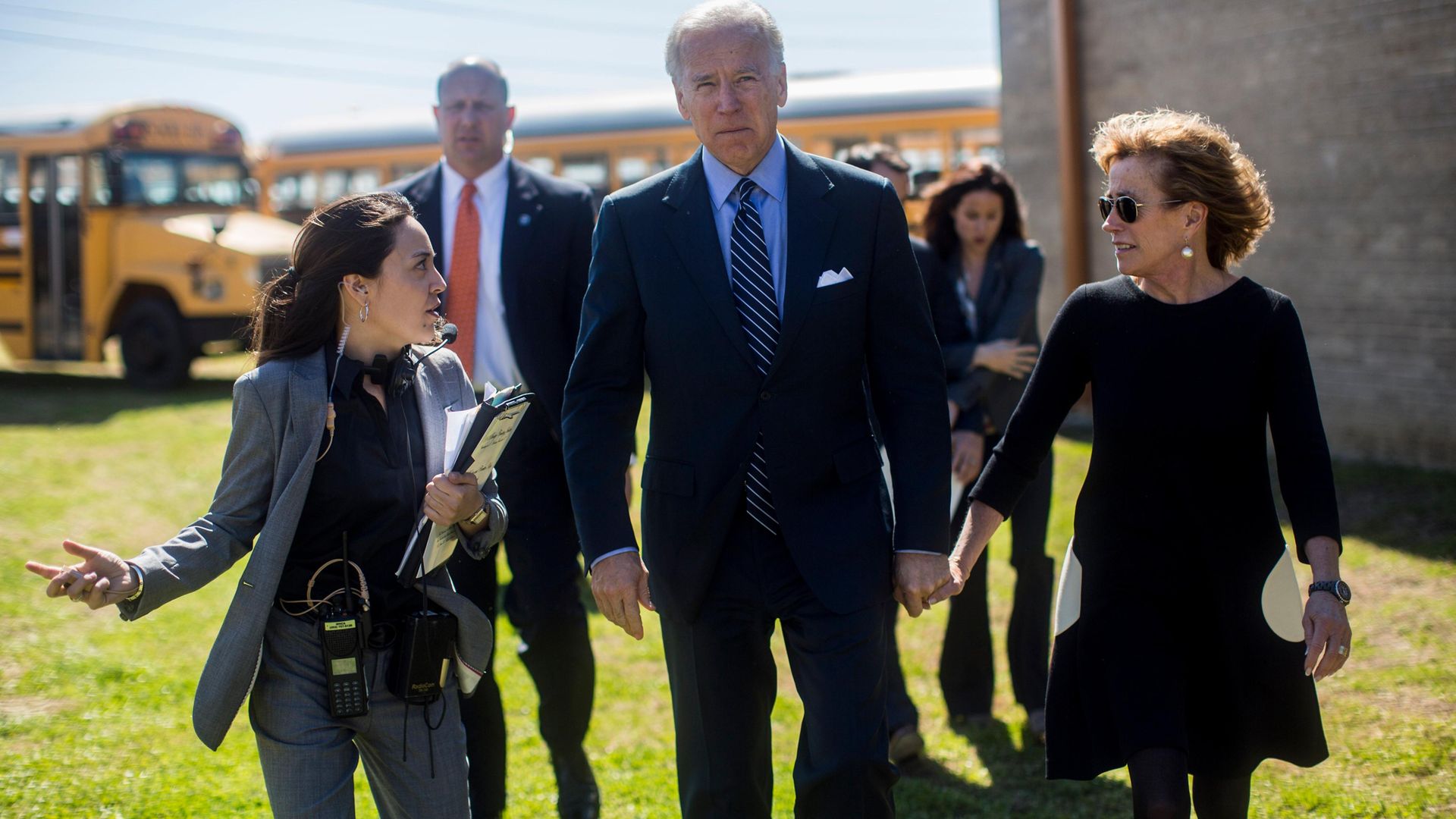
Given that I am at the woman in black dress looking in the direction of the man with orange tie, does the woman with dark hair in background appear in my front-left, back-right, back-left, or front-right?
front-right

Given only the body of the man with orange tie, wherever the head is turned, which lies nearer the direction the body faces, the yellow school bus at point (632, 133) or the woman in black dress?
the woman in black dress

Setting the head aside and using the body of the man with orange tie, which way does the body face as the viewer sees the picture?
toward the camera

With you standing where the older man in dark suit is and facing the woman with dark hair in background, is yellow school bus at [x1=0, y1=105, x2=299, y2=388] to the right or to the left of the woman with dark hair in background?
left

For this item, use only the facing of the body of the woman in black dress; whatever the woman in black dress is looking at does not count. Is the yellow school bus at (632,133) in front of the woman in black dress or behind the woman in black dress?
behind

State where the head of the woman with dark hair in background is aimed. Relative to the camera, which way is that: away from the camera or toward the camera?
toward the camera

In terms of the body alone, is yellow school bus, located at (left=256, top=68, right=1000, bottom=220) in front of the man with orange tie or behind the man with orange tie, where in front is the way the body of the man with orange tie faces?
behind

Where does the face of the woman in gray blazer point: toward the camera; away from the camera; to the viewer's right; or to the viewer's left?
to the viewer's right

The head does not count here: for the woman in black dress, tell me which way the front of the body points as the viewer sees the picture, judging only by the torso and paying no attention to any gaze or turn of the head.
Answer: toward the camera

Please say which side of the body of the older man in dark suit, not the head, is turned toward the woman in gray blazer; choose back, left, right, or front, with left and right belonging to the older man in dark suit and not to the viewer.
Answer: right

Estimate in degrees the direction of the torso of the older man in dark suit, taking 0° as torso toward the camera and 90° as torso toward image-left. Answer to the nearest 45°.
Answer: approximately 0°

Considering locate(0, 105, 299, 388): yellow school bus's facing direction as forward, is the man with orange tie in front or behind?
in front
